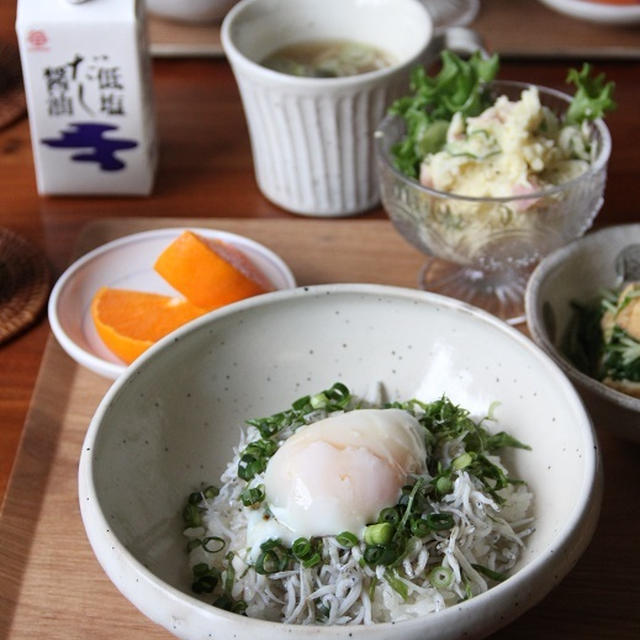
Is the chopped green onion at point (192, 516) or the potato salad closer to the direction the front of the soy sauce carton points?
the chopped green onion

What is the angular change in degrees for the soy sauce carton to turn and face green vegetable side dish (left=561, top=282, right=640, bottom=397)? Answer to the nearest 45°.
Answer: approximately 45° to its left

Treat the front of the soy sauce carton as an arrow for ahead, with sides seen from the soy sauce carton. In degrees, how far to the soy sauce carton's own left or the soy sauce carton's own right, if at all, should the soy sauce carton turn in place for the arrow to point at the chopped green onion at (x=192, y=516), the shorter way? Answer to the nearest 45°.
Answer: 0° — it already faces it

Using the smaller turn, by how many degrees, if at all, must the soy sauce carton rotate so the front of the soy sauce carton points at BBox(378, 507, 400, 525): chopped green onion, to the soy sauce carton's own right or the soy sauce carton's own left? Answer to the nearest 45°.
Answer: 0° — it already faces it

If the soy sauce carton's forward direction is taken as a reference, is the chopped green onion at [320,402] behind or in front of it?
in front

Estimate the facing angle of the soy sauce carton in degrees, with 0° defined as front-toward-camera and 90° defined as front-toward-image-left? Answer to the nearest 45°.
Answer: approximately 0°

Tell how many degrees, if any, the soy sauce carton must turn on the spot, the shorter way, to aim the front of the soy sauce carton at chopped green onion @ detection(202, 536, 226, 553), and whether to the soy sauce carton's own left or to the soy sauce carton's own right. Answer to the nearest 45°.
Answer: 0° — it already faces it

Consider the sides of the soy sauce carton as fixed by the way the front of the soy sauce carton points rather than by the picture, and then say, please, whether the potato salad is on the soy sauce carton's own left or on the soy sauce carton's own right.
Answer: on the soy sauce carton's own left

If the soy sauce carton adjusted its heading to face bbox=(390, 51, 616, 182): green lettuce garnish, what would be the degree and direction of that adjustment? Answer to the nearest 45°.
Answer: approximately 45° to its left
